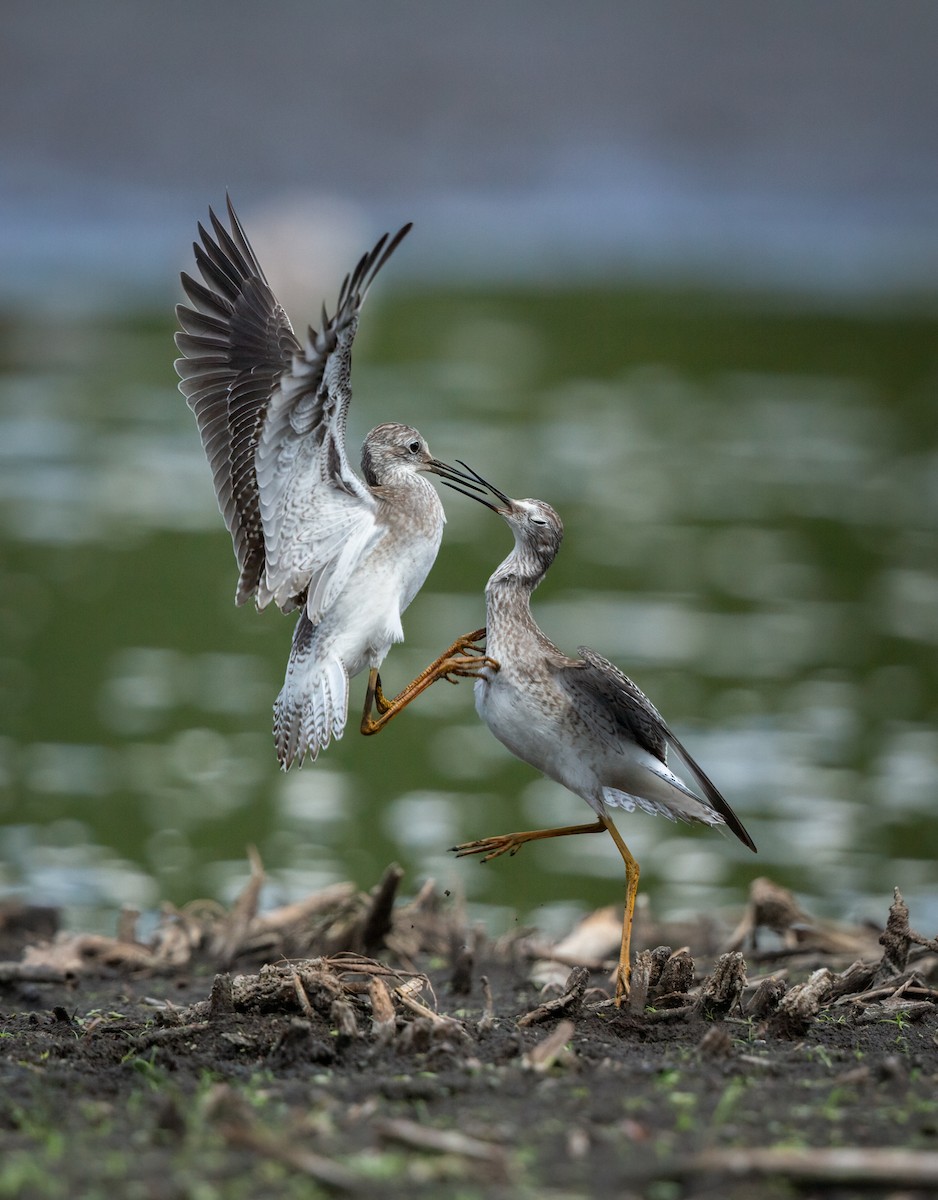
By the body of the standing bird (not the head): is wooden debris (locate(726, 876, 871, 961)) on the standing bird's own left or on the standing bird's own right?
on the standing bird's own right

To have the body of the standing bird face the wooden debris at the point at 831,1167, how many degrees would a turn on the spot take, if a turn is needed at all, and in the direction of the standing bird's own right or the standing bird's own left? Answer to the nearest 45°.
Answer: approximately 90° to the standing bird's own left

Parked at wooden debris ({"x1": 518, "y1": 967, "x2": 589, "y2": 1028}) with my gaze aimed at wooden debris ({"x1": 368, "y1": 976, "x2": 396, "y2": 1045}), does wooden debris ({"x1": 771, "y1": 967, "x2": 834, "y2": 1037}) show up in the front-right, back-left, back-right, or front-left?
back-left

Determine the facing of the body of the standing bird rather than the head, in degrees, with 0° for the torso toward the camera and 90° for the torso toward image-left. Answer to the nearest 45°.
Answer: approximately 90°

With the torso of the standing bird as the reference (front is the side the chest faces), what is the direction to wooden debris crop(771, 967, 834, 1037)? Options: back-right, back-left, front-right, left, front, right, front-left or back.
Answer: back-left

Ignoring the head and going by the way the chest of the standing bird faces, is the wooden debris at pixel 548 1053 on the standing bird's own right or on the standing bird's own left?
on the standing bird's own left

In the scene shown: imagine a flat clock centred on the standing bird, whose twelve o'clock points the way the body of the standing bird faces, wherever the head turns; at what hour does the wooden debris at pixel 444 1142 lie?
The wooden debris is roughly at 9 o'clock from the standing bird.

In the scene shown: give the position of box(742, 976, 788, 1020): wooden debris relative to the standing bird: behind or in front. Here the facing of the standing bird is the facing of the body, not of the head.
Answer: behind

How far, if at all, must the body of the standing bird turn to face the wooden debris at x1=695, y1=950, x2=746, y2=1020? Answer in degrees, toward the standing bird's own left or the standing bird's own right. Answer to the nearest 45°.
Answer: approximately 135° to the standing bird's own left
